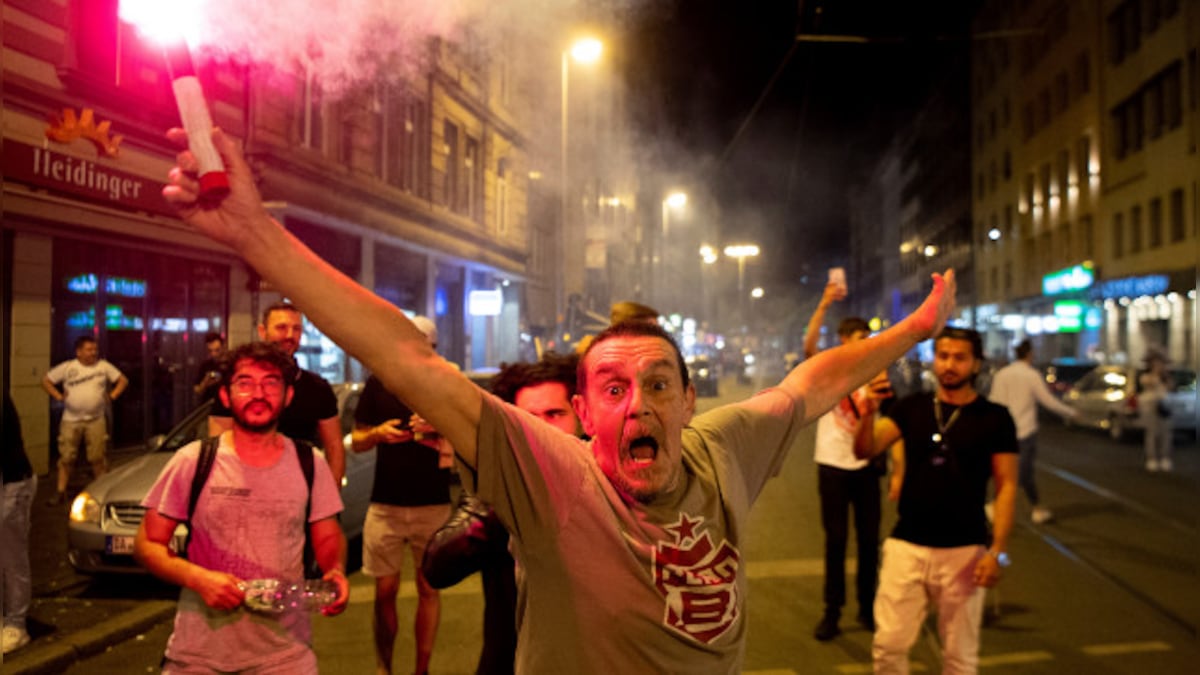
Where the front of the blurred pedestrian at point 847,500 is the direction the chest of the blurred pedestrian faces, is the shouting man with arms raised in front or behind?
in front

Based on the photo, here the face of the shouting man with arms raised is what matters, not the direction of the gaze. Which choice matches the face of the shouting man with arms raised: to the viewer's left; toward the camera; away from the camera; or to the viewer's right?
toward the camera

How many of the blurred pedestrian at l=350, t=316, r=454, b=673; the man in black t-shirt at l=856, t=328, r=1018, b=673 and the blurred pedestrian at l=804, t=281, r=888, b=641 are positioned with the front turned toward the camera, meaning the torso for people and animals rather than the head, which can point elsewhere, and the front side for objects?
3

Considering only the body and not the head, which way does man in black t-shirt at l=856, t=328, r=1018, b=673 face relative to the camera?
toward the camera

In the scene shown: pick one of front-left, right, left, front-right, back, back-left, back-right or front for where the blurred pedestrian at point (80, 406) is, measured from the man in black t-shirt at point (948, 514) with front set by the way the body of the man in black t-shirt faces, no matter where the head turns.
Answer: right

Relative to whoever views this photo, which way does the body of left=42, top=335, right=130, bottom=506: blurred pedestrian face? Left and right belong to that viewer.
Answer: facing the viewer

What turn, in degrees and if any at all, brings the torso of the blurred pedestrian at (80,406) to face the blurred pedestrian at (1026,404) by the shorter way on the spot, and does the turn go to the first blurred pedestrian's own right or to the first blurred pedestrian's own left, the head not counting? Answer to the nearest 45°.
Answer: approximately 45° to the first blurred pedestrian's own left

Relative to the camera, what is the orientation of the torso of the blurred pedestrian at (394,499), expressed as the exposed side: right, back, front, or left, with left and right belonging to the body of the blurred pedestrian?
front

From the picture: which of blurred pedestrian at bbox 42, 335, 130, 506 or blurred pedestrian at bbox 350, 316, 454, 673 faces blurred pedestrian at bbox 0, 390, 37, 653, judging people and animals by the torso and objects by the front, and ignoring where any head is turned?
blurred pedestrian at bbox 42, 335, 130, 506

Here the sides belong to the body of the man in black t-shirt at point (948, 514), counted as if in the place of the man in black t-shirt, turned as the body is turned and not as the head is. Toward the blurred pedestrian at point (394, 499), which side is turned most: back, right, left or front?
right

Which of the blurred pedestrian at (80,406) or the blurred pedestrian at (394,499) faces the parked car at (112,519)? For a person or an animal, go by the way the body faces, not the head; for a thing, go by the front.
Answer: the blurred pedestrian at (80,406)
